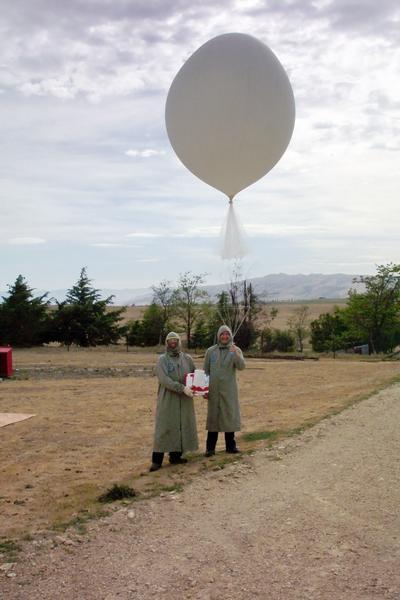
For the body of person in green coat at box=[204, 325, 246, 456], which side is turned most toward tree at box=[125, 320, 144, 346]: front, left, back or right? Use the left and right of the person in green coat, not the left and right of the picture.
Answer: back

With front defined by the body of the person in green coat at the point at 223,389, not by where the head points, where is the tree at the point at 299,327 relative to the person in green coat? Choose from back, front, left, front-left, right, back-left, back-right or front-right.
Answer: back

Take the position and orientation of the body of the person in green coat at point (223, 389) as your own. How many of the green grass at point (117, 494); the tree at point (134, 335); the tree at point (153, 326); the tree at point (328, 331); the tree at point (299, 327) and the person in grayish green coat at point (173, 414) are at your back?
4

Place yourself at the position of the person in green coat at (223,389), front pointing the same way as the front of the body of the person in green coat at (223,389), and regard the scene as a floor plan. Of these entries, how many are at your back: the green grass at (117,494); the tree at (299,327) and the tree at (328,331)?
2

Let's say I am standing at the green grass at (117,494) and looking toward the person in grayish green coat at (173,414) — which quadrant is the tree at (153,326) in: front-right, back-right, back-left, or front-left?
front-left

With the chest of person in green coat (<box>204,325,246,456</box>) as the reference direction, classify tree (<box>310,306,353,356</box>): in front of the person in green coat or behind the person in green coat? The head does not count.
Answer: behind

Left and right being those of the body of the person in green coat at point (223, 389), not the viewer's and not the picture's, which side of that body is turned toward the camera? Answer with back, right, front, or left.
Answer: front

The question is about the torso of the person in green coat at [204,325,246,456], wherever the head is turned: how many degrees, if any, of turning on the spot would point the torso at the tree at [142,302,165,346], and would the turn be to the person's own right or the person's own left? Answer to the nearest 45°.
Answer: approximately 180°

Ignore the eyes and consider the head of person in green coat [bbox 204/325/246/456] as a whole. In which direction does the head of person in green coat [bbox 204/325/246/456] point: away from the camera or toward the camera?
toward the camera

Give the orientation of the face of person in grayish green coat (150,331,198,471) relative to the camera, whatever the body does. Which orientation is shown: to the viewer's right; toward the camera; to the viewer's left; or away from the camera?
toward the camera

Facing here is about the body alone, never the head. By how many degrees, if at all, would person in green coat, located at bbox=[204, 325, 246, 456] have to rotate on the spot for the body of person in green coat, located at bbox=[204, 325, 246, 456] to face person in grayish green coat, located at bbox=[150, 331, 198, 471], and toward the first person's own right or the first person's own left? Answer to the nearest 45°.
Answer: approximately 45° to the first person's own right

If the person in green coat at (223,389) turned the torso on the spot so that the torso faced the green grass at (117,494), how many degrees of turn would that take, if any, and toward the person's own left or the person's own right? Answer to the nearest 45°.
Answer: approximately 45° to the person's own right

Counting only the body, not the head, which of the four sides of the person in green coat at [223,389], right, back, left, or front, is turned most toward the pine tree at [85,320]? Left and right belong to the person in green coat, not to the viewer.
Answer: back
